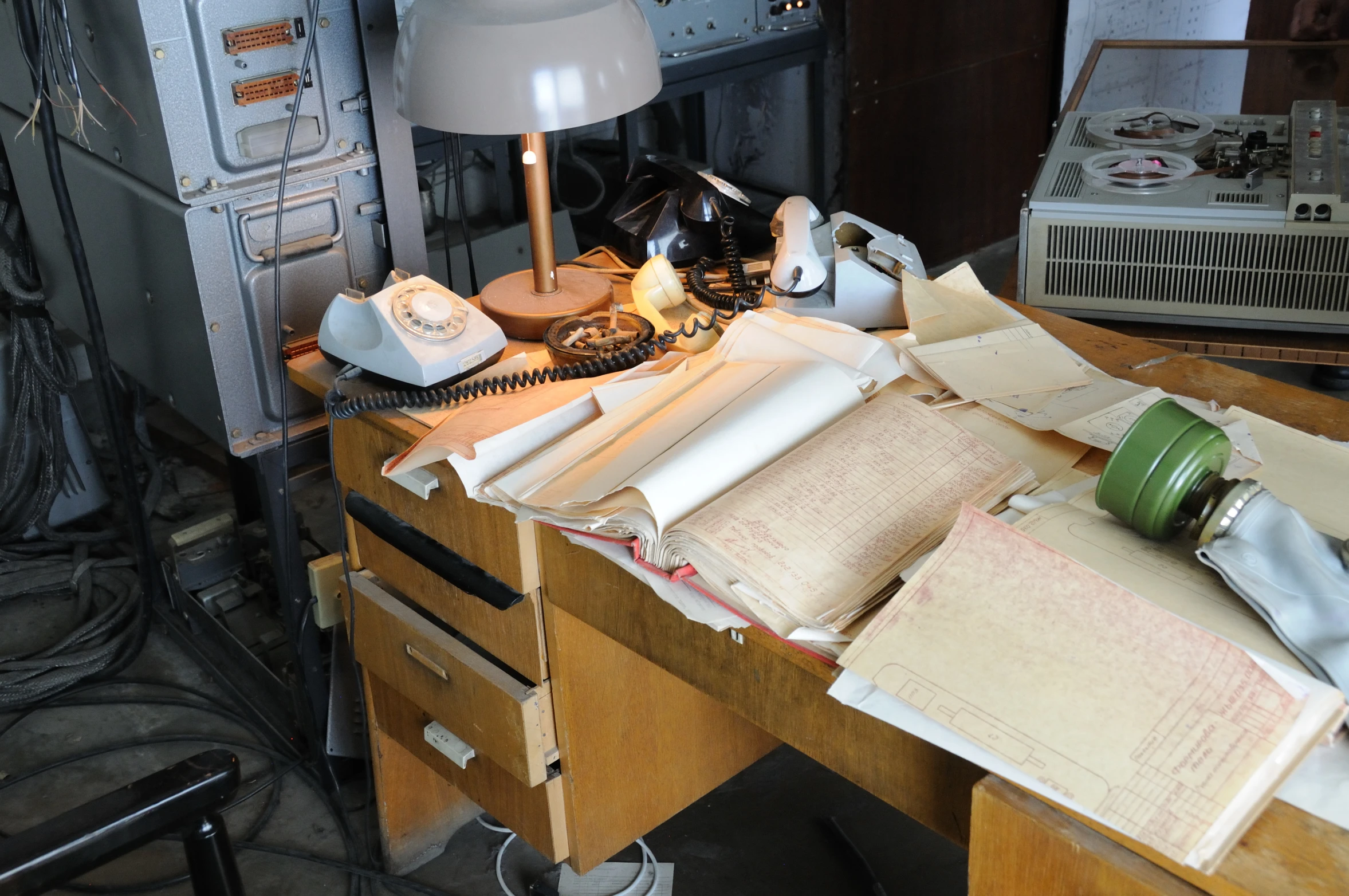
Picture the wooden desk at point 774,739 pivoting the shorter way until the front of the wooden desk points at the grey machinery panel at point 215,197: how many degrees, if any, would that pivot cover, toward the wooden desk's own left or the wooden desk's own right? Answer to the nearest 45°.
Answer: approximately 90° to the wooden desk's own right

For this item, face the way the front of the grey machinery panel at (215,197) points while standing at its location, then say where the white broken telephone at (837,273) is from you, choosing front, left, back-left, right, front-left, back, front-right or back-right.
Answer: front

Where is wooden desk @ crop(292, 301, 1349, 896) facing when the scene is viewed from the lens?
facing the viewer and to the left of the viewer

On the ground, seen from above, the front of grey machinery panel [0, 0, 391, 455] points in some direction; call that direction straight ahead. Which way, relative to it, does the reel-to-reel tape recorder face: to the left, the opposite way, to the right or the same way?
the same way

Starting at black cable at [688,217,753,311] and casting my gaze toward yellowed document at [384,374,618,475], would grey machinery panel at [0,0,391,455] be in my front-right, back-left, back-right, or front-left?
front-right

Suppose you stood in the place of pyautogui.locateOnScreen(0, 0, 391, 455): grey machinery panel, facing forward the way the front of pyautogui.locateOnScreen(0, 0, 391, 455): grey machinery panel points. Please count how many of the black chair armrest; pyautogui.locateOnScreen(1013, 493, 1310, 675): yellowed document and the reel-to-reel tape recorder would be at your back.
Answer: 0

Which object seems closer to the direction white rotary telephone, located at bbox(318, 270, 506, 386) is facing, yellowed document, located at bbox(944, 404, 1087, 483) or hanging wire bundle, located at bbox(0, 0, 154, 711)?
the yellowed document

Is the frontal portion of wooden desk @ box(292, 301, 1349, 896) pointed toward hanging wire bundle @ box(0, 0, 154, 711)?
no

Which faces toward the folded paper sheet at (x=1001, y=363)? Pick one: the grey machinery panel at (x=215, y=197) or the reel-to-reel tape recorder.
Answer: the grey machinery panel
